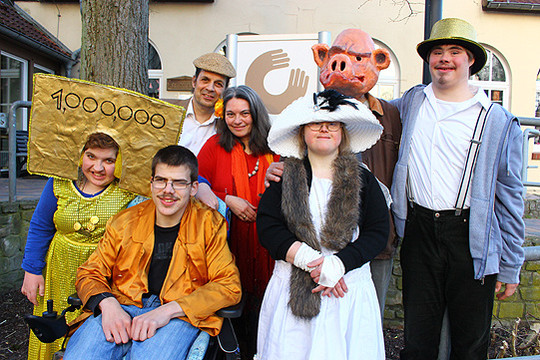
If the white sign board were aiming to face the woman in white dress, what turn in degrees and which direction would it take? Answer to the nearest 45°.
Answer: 0° — it already faces them

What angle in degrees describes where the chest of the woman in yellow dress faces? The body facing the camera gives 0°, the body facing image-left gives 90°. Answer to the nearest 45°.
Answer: approximately 0°

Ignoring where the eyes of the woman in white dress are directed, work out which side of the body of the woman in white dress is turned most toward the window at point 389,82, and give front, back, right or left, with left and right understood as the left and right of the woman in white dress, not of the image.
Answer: back

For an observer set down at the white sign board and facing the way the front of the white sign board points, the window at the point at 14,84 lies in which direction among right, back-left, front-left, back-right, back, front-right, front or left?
back-right

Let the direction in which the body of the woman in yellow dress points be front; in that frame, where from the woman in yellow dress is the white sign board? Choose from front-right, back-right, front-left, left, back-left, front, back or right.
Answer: back-left

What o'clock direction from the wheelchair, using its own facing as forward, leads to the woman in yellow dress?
The woman in yellow dress is roughly at 3 o'clock from the wheelchair.

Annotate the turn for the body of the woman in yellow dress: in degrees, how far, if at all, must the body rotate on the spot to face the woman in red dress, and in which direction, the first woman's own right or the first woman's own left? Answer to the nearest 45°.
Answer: approximately 90° to the first woman's own left
